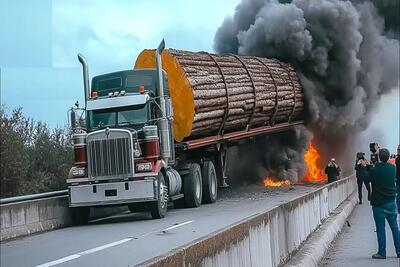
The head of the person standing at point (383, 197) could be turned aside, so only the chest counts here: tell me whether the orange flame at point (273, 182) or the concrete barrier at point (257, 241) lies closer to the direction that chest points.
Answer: the orange flame

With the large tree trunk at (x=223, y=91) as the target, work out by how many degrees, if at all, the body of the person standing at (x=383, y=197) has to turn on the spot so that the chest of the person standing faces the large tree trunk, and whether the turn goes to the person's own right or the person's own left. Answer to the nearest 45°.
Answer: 0° — they already face it

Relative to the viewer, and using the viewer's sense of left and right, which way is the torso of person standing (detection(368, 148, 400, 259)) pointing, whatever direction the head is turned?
facing away from the viewer and to the left of the viewer

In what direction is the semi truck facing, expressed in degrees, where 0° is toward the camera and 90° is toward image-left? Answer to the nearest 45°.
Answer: approximately 45°

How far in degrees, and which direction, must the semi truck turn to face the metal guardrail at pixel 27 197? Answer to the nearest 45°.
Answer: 0° — it already faces it

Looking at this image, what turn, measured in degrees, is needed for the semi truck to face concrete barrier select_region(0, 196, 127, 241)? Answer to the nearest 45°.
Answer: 0° — it already faces it

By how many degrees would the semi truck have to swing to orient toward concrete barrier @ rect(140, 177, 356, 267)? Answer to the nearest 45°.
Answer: approximately 45° to its left
